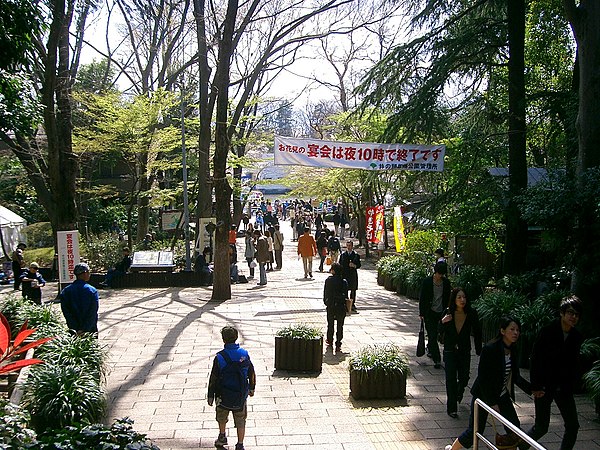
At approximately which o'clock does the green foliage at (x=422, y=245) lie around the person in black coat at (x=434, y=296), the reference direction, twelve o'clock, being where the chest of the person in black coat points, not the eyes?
The green foliage is roughly at 6 o'clock from the person in black coat.

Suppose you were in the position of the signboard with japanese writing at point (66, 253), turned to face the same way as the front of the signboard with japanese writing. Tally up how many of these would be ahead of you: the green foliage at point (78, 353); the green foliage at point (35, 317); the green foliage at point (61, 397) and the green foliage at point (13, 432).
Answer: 4

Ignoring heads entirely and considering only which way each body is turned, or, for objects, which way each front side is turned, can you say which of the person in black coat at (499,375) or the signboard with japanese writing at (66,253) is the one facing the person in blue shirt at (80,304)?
the signboard with japanese writing

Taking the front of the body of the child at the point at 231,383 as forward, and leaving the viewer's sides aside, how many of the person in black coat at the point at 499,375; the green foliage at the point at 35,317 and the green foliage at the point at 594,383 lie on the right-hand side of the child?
2

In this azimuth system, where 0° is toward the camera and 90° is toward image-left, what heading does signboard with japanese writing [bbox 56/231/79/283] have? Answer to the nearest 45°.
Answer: approximately 0°

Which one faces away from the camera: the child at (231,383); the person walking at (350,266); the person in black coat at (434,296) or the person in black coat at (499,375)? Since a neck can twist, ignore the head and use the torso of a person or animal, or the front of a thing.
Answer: the child

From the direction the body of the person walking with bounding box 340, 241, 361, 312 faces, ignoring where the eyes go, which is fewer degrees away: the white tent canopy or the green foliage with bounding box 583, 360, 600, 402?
the green foliage

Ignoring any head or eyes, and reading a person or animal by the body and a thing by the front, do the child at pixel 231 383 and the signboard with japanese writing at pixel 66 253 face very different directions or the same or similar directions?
very different directions

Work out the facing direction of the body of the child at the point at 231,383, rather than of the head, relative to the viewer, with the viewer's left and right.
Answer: facing away from the viewer

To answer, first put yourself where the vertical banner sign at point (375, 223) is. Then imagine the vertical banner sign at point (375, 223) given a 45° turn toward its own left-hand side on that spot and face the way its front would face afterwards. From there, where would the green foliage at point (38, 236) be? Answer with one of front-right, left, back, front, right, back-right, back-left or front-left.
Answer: back-right
